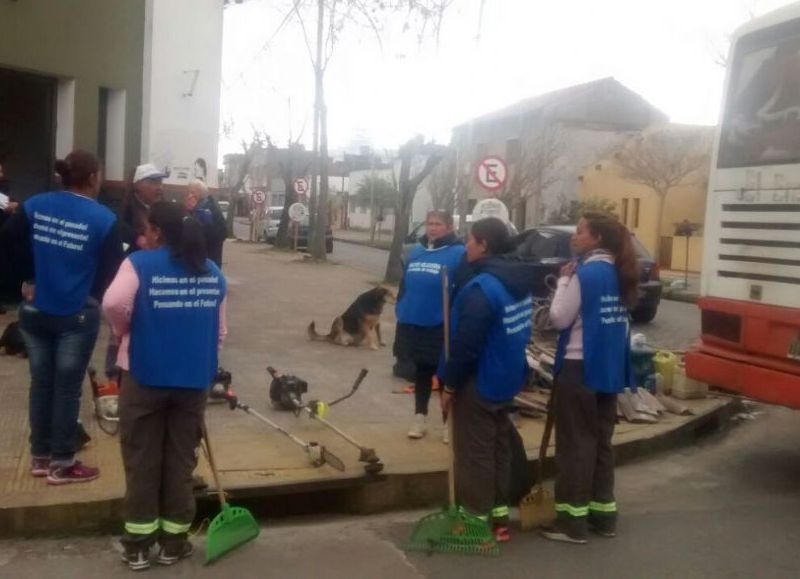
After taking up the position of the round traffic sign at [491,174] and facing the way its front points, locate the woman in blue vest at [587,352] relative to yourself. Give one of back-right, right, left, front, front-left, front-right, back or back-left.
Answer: front

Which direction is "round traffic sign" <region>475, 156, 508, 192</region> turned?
toward the camera

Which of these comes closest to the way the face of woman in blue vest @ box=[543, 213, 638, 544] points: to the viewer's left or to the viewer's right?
to the viewer's left

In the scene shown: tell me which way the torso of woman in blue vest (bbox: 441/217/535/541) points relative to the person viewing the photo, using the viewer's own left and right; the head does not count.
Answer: facing away from the viewer and to the left of the viewer

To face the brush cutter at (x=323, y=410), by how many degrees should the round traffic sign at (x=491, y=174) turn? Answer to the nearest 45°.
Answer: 0° — it already faces it

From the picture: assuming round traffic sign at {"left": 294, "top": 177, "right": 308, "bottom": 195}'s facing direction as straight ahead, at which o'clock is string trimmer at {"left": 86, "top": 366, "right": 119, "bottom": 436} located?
The string trimmer is roughly at 12 o'clock from the round traffic sign.

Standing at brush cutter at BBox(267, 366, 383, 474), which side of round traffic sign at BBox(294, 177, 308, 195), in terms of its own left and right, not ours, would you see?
front

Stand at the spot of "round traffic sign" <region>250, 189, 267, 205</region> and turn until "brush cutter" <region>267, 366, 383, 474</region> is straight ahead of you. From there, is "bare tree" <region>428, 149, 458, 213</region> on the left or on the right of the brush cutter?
left

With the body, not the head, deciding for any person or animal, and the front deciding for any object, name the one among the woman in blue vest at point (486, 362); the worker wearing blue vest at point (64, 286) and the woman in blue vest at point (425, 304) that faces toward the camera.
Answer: the woman in blue vest at point (425, 304)

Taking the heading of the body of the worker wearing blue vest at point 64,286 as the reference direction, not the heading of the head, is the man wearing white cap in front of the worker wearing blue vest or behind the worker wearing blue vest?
in front

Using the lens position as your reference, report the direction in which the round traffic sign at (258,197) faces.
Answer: facing the viewer

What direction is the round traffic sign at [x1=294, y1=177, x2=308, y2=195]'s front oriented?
toward the camera

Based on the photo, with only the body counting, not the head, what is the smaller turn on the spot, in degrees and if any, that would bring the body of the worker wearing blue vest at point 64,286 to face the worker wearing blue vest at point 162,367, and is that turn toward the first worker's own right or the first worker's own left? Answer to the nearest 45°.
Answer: approximately 90° to the first worker's own right

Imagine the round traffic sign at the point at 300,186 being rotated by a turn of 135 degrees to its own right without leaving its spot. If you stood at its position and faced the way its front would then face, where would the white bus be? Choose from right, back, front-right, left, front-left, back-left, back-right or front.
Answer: back-left

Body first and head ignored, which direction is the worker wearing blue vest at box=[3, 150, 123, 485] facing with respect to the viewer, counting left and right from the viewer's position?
facing away from the viewer and to the right of the viewer
